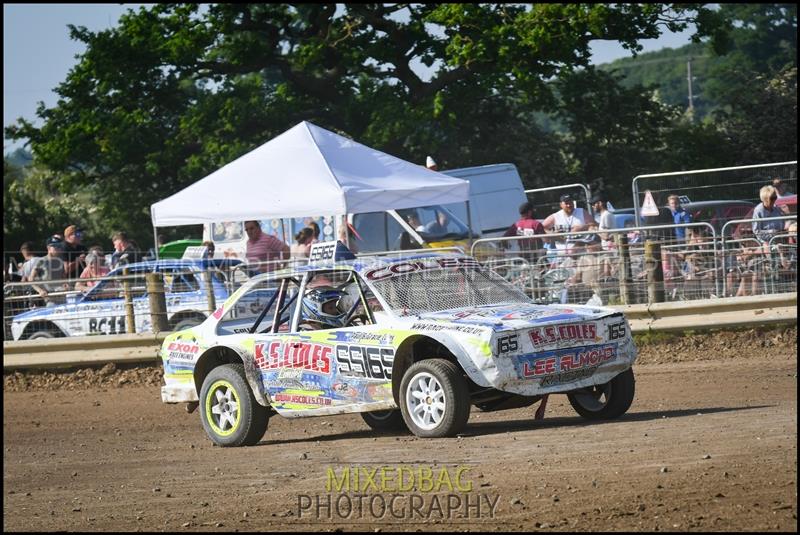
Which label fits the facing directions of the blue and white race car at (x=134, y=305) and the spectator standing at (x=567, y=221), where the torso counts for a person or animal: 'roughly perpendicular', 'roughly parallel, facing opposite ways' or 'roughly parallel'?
roughly perpendicular

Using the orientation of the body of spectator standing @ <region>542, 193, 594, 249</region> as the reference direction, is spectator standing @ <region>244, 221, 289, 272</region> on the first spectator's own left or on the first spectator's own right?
on the first spectator's own right

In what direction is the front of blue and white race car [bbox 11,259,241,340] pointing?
to the viewer's left

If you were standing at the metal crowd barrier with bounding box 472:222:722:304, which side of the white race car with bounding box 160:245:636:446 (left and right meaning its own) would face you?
left

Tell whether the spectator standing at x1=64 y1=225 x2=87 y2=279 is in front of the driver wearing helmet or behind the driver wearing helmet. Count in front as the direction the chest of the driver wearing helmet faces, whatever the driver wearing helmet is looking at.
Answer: behind

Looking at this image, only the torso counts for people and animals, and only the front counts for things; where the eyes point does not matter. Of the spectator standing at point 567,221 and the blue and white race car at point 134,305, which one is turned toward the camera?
the spectator standing

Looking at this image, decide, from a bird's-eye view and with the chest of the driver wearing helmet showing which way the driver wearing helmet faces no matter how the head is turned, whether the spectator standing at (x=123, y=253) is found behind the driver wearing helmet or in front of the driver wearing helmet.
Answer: behind

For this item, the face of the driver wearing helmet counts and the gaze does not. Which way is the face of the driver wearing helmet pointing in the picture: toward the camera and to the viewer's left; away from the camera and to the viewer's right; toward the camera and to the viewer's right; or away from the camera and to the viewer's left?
toward the camera and to the viewer's right

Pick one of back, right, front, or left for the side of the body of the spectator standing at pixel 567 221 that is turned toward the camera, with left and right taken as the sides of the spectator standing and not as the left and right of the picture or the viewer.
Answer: front

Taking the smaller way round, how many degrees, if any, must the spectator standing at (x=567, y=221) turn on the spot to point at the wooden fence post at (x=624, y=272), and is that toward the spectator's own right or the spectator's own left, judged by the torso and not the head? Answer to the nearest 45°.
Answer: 0° — they already face it

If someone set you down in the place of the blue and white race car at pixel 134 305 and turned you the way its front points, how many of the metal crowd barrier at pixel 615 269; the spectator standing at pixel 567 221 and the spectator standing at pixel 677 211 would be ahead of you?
0

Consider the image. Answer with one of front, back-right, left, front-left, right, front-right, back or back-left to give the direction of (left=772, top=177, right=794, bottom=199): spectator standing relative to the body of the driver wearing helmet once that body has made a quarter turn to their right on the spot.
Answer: back

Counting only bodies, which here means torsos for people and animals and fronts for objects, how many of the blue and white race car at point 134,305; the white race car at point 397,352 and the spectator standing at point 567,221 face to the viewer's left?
1

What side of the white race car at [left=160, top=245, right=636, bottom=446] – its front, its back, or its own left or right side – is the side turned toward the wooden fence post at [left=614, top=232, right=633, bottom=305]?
left

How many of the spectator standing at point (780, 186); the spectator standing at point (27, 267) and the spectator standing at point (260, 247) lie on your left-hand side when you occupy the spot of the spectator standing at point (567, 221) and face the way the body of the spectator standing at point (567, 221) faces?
1

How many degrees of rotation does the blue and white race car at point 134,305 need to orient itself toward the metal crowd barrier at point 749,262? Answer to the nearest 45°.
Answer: approximately 135° to its left

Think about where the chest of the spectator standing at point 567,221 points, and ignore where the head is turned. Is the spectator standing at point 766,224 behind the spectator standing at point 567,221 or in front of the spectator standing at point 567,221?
in front

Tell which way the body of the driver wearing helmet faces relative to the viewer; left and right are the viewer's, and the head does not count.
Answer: facing the viewer and to the right of the viewer

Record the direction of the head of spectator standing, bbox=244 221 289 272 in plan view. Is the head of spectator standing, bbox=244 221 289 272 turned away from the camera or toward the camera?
toward the camera

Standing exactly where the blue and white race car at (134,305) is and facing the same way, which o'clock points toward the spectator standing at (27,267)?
The spectator standing is roughly at 2 o'clock from the blue and white race car.

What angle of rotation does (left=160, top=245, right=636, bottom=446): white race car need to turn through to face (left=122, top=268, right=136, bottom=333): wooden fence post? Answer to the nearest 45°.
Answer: approximately 180°
